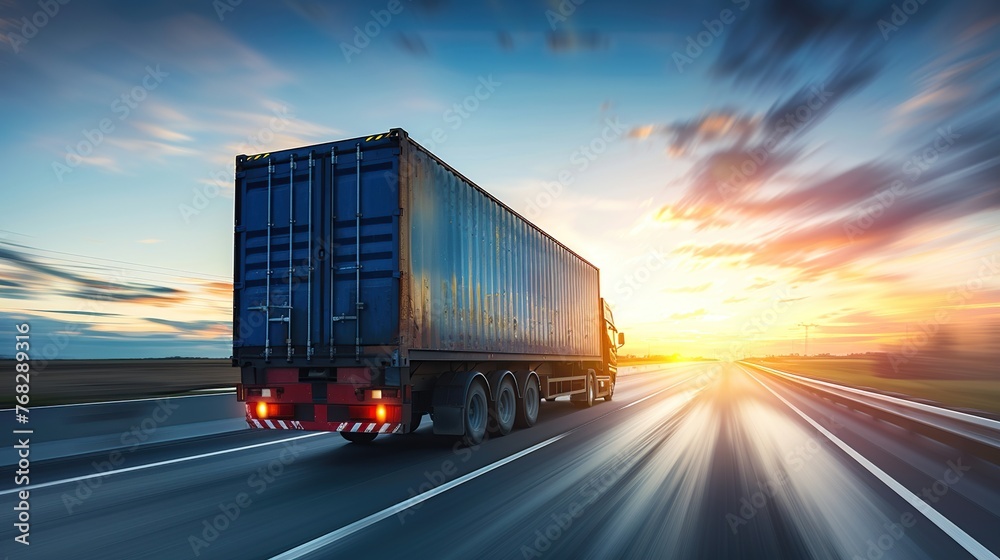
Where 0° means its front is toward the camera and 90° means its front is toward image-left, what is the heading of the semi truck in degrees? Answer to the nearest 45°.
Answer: approximately 225°
